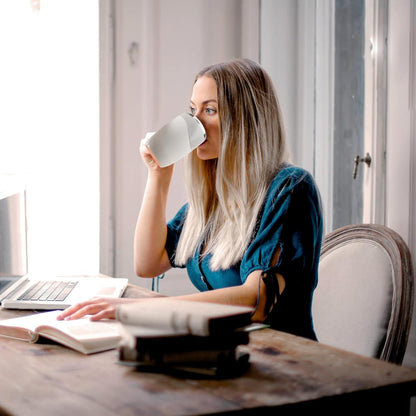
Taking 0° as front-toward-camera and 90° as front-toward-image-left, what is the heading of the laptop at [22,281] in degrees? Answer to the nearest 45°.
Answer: approximately 270°

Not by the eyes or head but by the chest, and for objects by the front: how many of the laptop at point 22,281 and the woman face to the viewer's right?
1

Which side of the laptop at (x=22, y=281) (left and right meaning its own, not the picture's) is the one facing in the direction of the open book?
right

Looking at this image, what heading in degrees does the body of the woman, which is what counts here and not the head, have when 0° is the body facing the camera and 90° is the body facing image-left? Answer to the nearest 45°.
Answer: approximately 45°
